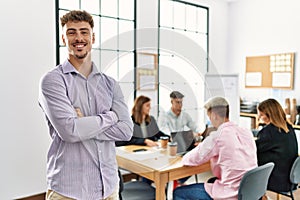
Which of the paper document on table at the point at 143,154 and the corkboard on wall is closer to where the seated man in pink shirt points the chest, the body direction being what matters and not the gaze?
the paper document on table

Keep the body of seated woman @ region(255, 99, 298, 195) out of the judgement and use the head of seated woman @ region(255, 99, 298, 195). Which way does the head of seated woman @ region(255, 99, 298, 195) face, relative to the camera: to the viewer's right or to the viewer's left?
to the viewer's left

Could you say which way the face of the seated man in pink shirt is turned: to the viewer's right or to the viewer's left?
to the viewer's left
